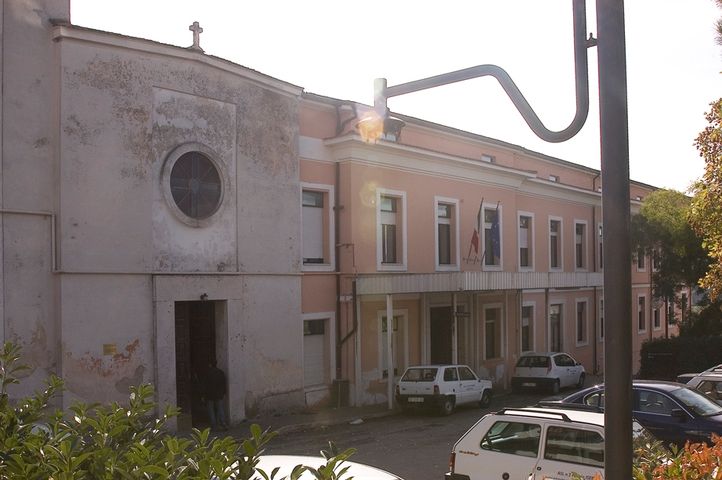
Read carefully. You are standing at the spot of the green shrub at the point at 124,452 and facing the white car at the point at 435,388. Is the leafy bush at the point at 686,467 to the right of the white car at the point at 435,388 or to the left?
right

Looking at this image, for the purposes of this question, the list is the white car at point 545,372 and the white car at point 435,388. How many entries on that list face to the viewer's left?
0

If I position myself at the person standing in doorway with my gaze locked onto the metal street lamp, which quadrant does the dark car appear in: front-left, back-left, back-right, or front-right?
front-left
